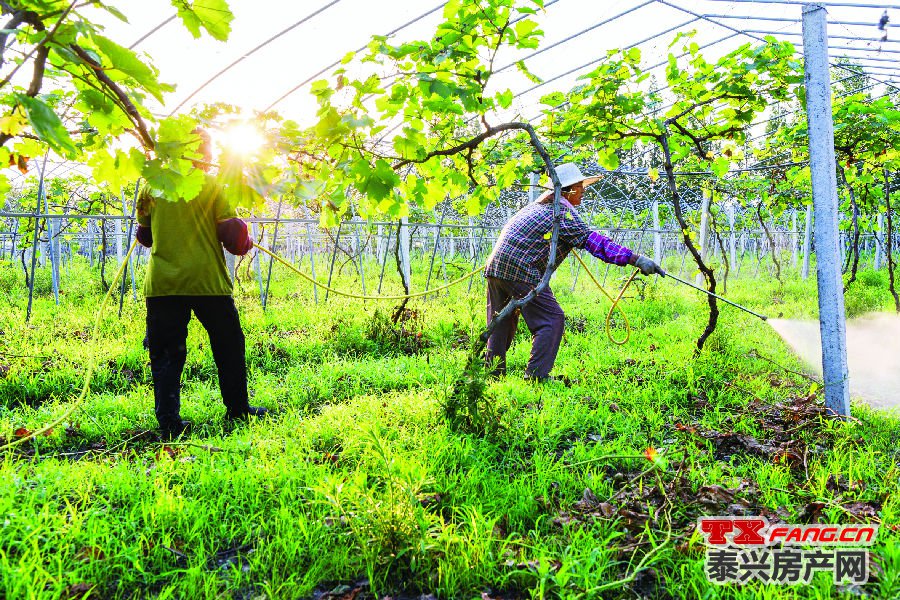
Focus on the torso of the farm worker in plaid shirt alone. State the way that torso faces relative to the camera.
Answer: to the viewer's right

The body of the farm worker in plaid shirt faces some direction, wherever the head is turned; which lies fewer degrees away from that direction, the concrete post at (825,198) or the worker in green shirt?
the concrete post

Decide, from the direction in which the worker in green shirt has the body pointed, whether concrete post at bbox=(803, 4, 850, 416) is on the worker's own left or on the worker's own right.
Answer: on the worker's own right

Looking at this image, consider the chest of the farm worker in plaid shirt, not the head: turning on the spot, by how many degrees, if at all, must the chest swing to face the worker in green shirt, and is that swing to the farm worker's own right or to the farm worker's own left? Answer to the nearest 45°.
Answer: approximately 135° to the farm worker's own right

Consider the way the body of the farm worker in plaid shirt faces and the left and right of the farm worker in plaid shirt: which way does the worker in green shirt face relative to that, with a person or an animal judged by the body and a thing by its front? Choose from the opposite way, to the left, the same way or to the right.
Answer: to the left

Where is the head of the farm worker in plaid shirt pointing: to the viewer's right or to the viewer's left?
to the viewer's right

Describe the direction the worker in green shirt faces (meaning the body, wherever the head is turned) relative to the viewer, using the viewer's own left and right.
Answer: facing away from the viewer and to the right of the viewer

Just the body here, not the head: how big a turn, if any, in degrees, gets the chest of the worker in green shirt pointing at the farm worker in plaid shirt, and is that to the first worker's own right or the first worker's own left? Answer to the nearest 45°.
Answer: approximately 45° to the first worker's own right
